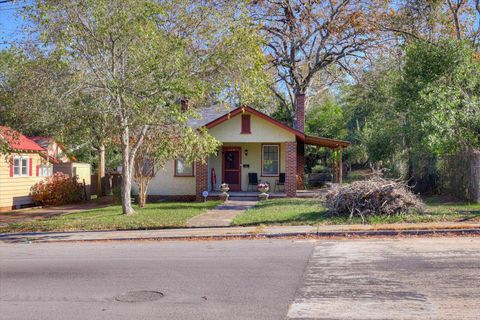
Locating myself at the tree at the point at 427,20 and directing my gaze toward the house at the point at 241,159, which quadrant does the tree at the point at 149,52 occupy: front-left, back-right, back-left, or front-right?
front-left

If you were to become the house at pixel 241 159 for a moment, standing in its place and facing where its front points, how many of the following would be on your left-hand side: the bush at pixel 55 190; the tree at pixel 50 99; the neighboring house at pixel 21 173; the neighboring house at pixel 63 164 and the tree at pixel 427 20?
1

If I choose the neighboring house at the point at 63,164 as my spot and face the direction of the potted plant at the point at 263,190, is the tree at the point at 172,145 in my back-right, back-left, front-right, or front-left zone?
front-right

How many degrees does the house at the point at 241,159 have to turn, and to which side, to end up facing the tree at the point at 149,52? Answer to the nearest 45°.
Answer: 0° — it already faces it

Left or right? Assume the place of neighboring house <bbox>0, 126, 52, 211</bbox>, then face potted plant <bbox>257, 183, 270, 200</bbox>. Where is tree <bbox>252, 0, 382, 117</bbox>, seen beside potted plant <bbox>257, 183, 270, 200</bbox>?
left

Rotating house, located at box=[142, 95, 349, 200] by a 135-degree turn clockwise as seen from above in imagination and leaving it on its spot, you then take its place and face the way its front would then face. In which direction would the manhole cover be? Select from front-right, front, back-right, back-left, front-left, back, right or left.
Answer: back-left

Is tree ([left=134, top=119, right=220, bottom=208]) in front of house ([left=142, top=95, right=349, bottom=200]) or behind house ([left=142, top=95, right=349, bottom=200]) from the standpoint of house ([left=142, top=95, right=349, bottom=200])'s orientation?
in front

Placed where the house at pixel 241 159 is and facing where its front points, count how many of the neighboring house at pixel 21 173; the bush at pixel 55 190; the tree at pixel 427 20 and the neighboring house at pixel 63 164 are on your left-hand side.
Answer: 1

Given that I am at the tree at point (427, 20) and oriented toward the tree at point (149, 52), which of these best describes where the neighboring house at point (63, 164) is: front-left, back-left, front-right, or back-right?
front-right

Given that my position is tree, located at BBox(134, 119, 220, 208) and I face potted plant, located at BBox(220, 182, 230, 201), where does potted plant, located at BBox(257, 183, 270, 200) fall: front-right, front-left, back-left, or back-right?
front-right

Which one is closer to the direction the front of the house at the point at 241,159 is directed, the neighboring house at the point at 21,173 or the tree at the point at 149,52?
the tree

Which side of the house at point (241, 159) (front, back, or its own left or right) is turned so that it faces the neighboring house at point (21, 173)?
right

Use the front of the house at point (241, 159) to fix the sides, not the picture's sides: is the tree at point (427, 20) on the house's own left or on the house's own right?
on the house's own left

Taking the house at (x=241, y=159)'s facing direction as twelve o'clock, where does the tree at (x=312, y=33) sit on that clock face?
The tree is roughly at 7 o'clock from the house.

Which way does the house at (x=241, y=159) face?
toward the camera
